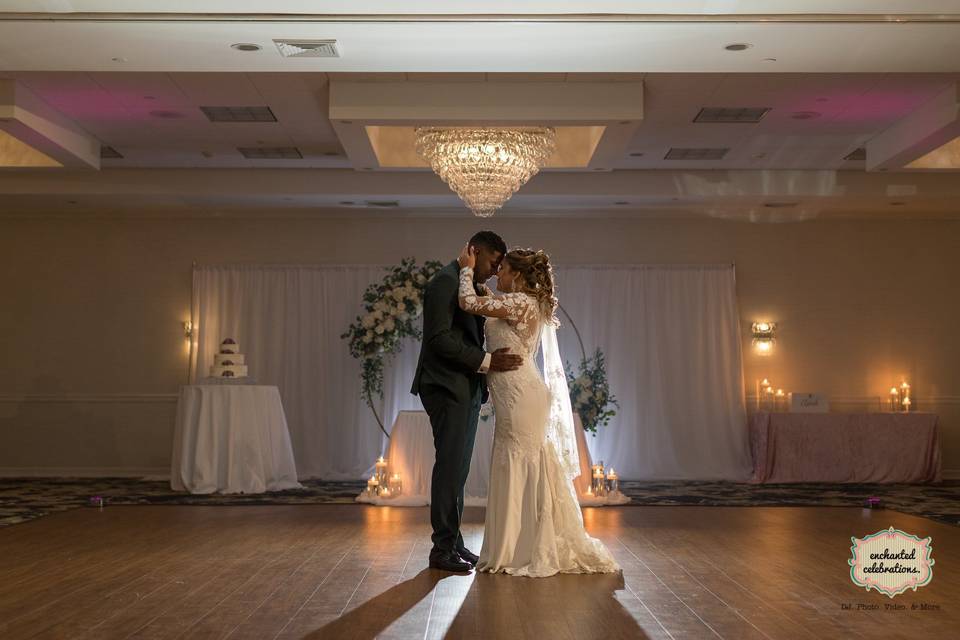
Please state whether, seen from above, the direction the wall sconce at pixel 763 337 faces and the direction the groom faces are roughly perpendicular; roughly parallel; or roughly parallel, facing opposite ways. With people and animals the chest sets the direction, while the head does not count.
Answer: roughly perpendicular

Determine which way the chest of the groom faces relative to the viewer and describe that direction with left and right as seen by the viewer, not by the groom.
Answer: facing to the right of the viewer

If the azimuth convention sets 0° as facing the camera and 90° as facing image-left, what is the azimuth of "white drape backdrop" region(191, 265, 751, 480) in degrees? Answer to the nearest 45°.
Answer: approximately 0°

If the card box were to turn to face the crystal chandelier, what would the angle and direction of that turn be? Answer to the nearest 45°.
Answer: approximately 45° to its right

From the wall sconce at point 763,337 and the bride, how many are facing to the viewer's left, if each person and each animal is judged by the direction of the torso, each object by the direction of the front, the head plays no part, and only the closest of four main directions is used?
1

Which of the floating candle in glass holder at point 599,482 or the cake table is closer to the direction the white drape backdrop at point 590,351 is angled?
the floating candle in glass holder

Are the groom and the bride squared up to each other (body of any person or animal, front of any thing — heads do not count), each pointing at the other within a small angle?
yes

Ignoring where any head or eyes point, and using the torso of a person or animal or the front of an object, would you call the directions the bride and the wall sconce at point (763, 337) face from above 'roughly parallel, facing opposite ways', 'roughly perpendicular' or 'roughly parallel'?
roughly perpendicular

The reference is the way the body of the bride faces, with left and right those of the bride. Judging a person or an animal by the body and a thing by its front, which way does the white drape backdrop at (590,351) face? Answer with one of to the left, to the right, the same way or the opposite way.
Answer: to the left

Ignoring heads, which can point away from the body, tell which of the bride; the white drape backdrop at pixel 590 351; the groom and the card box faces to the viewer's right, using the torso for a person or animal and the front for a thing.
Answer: the groom

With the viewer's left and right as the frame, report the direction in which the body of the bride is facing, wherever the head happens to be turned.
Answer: facing to the left of the viewer

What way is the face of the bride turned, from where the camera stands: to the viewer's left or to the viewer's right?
to the viewer's left
